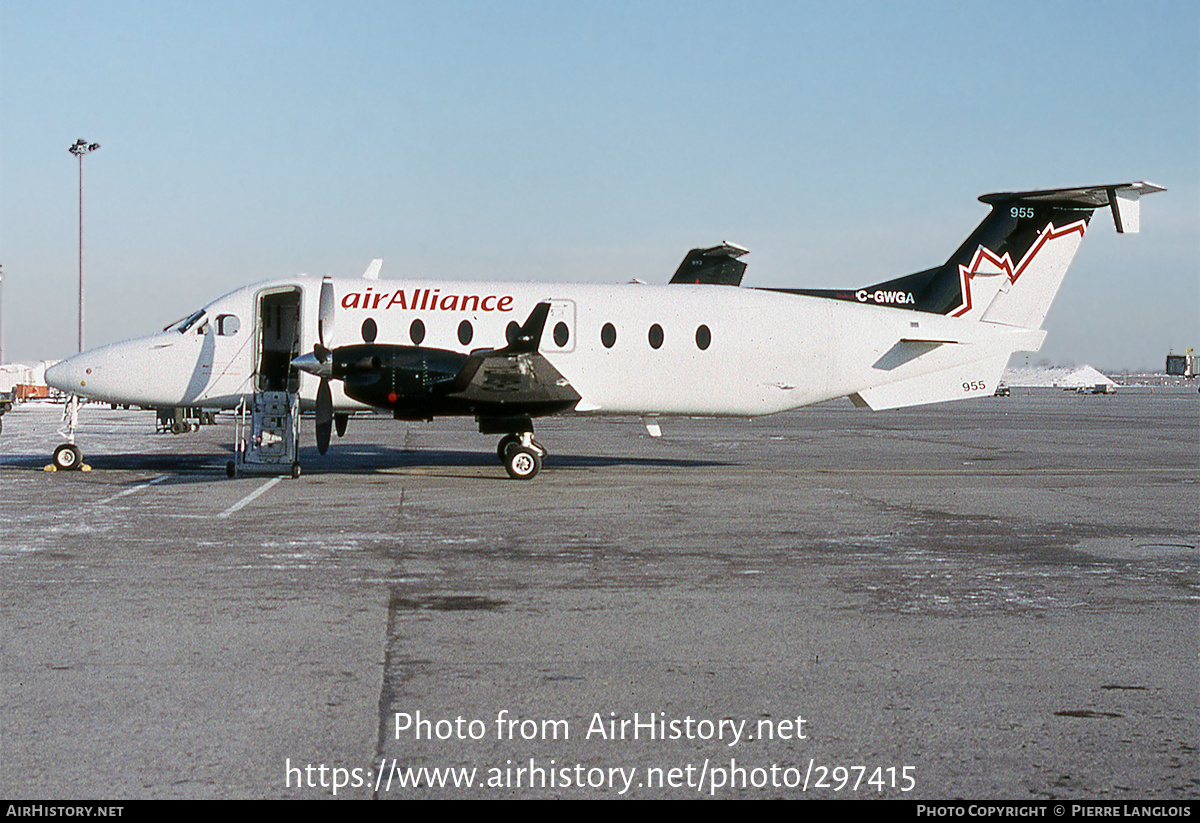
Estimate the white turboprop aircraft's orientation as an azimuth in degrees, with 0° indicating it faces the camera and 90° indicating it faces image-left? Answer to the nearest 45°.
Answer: approximately 90°
